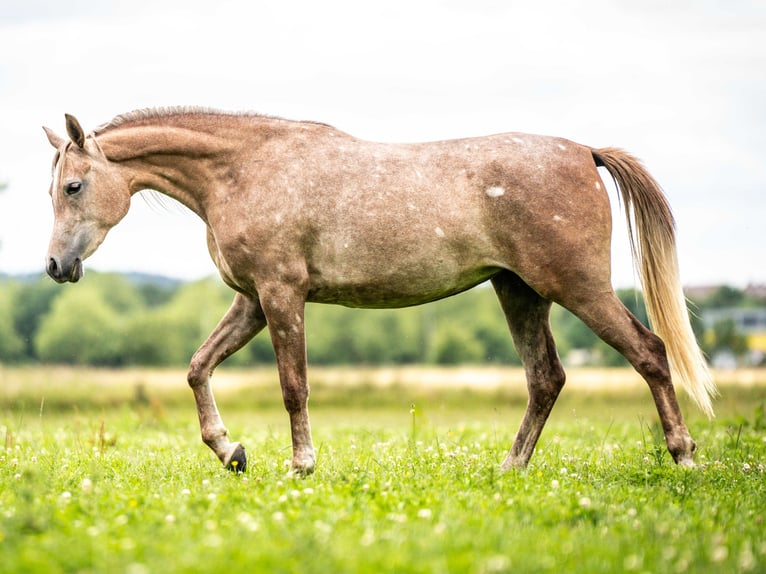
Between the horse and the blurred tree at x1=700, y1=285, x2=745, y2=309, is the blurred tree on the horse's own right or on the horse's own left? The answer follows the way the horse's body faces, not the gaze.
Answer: on the horse's own right

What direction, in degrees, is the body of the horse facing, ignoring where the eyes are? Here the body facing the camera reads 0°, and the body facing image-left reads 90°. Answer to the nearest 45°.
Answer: approximately 90°

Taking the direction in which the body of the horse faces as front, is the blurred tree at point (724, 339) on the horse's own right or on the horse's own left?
on the horse's own right
